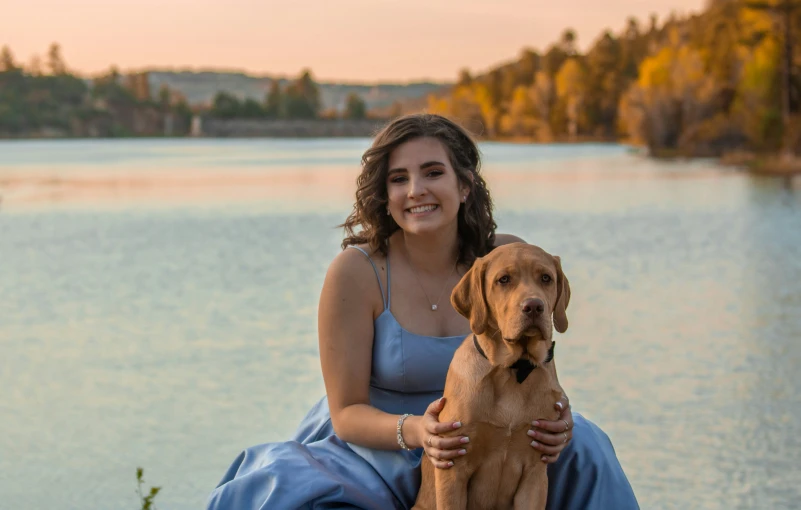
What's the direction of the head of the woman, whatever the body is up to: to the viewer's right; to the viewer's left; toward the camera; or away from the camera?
toward the camera

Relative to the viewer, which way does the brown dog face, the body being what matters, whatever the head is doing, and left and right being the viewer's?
facing the viewer
